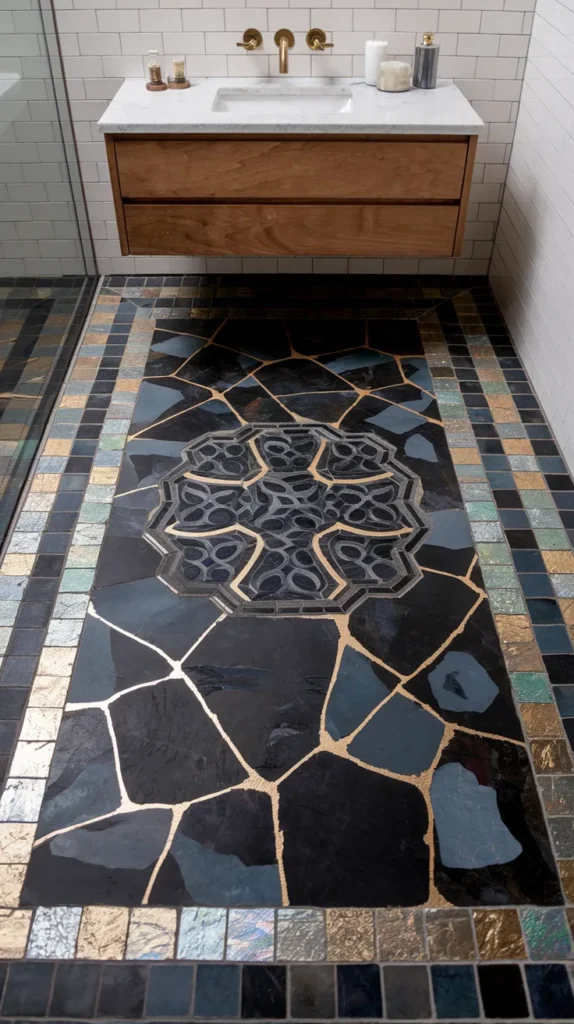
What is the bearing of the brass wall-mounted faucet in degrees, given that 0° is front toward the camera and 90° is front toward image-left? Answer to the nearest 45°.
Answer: approximately 0°
